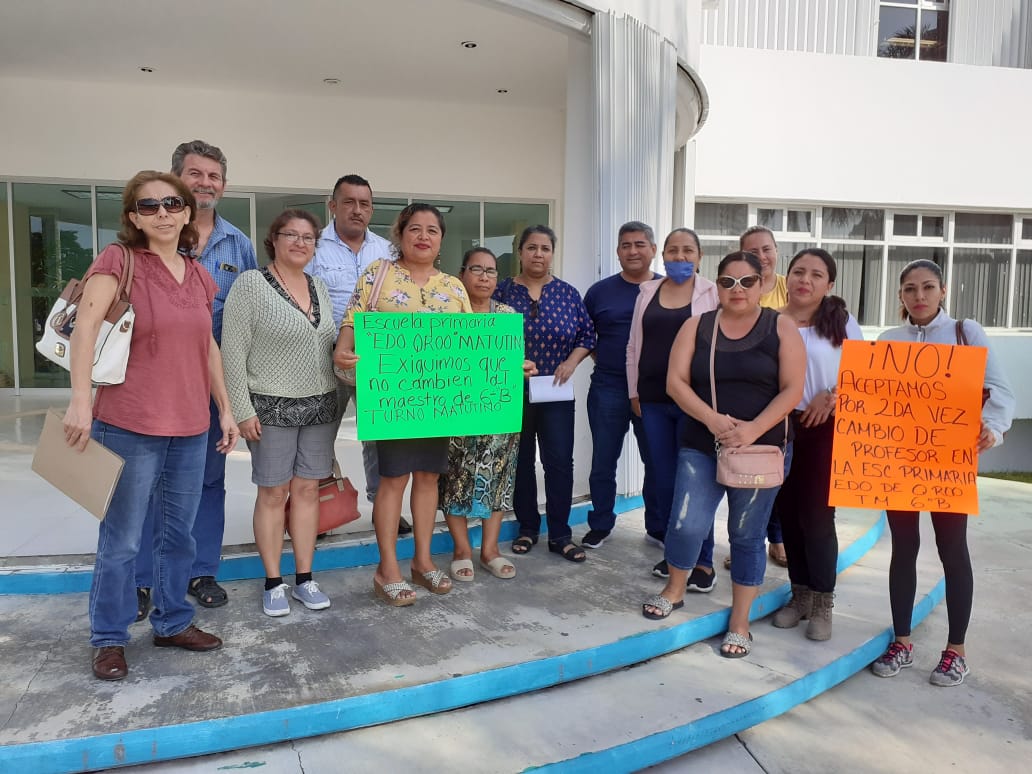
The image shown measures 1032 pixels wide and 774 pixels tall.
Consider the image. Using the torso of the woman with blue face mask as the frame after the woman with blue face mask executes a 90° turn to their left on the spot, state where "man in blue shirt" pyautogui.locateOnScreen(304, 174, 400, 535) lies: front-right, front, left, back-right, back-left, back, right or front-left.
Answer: back

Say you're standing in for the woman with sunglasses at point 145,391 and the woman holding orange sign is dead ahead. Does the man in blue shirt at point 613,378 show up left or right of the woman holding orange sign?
left

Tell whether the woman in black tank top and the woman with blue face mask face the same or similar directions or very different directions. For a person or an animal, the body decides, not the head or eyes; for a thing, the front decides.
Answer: same or similar directions

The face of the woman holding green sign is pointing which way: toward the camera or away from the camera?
toward the camera

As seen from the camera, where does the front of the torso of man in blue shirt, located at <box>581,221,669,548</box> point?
toward the camera

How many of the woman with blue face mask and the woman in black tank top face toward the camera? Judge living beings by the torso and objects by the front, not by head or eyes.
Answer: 2

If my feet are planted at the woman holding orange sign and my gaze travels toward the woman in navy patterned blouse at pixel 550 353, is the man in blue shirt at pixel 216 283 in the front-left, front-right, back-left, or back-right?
front-left

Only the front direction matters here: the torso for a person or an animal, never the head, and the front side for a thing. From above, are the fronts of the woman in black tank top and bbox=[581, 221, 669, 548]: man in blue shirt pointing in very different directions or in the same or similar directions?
same or similar directions

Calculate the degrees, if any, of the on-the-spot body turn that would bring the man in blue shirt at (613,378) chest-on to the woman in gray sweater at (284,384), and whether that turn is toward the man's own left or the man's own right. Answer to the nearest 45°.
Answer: approximately 45° to the man's own right

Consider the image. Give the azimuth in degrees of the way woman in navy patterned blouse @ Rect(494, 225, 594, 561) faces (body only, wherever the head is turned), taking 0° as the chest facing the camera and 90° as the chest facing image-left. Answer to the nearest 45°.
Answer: approximately 0°

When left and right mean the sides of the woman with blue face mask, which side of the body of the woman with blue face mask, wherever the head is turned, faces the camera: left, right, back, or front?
front

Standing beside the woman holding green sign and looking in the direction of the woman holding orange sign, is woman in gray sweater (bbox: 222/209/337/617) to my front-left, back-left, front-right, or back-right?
back-right

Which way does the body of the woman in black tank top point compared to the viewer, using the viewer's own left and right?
facing the viewer

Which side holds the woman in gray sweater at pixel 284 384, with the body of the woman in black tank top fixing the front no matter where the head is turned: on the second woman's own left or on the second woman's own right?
on the second woman's own right
